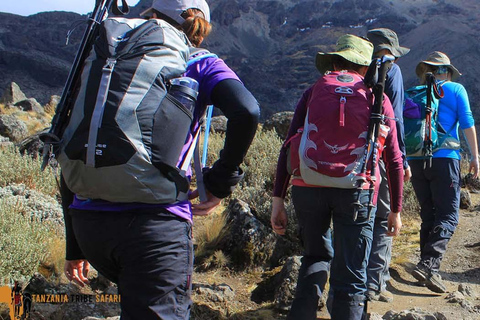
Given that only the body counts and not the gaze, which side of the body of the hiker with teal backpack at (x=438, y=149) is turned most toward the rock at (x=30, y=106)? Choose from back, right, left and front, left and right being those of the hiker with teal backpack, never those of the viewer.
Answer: left

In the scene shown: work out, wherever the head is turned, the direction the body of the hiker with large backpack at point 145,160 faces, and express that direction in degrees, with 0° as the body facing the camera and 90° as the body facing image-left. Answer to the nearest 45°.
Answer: approximately 225°

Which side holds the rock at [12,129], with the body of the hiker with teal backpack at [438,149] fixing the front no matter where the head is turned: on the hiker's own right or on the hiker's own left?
on the hiker's own left

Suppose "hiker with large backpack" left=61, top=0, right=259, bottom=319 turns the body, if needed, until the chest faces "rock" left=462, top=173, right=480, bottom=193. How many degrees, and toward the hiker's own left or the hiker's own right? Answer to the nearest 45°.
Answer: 0° — they already face it

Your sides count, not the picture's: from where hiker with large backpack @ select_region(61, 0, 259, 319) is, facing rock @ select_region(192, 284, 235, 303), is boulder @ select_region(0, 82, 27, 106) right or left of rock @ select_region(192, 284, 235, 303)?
left

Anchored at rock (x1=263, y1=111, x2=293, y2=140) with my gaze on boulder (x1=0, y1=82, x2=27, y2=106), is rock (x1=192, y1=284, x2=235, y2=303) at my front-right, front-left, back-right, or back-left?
back-left

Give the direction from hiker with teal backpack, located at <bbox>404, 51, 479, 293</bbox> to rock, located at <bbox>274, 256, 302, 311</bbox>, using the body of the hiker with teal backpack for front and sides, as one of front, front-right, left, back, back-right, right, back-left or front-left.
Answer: back

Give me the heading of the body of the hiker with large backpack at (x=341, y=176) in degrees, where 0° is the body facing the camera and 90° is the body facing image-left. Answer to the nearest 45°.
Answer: approximately 180°

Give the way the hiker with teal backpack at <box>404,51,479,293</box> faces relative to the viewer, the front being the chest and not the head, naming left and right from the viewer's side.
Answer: facing away from the viewer and to the right of the viewer
